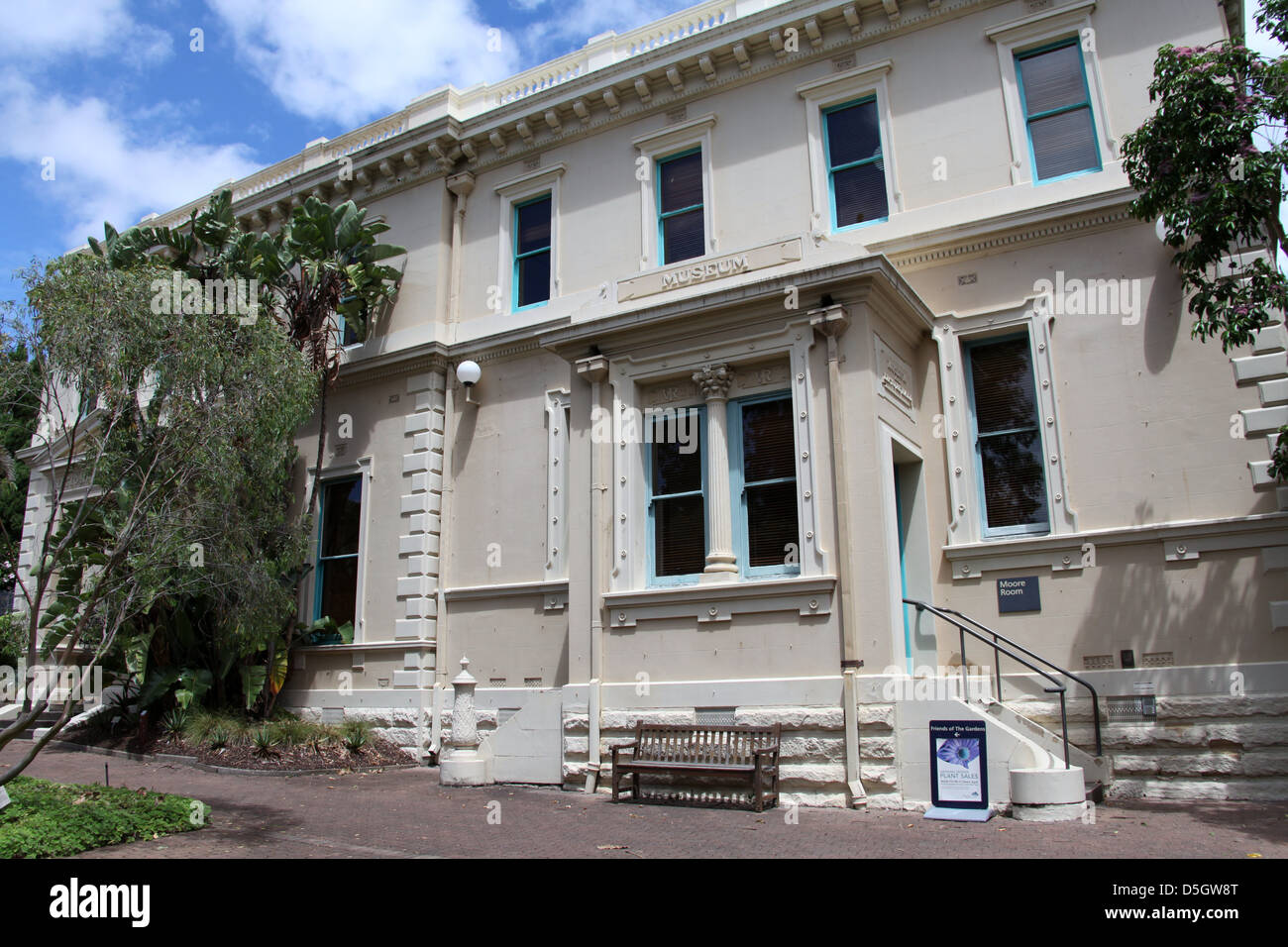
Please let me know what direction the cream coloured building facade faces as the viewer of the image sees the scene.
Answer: facing the viewer and to the left of the viewer

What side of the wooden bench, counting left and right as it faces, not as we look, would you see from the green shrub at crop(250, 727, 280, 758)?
right

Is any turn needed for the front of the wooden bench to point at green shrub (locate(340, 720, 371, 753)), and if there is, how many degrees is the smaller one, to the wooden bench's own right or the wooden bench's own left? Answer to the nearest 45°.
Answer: approximately 90° to the wooden bench's own right

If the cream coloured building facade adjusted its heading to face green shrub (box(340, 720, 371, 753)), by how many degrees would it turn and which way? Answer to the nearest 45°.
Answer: approximately 45° to its right

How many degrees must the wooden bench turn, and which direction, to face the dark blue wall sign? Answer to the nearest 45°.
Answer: approximately 135° to its left

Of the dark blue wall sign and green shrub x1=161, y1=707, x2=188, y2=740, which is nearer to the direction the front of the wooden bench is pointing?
the green shrub

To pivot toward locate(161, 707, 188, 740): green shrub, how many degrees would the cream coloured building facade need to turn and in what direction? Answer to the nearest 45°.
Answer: approximately 45° to its right

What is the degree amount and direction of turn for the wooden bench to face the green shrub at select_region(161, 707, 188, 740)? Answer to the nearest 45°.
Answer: approximately 90° to its right

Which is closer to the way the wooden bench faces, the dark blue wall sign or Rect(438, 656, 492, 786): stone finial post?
the stone finial post
